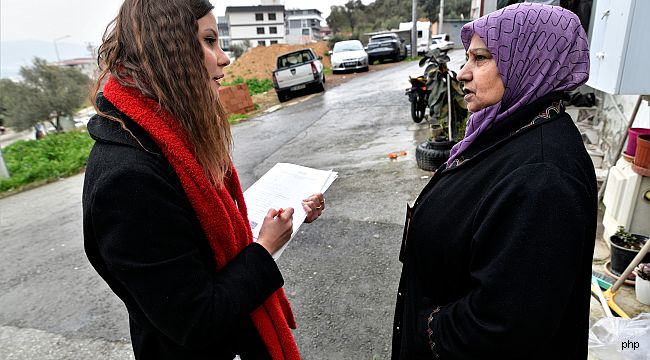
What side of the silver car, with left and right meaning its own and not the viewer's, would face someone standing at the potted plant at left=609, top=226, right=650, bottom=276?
front

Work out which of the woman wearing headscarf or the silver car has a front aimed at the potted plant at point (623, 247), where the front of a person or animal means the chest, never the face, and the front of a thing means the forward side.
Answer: the silver car

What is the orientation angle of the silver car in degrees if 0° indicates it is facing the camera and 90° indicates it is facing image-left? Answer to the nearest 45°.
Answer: approximately 0°

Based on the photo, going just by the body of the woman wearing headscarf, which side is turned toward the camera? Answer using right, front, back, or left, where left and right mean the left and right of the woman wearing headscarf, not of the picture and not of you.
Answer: left

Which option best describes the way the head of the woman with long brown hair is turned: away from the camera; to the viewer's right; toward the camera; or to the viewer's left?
to the viewer's right

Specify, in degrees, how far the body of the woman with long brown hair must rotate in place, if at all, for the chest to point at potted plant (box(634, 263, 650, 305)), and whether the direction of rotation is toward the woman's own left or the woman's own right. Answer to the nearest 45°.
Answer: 0° — they already face it

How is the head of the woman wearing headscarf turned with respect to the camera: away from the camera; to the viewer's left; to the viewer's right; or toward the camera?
to the viewer's left

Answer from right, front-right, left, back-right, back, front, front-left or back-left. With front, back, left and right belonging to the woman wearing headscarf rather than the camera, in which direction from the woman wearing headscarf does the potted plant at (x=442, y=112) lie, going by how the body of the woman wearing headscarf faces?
right

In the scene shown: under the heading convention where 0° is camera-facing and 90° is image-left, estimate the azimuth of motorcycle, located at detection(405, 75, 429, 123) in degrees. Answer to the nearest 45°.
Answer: approximately 180°

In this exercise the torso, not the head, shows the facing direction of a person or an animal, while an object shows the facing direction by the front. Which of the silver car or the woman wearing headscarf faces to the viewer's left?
the woman wearing headscarf

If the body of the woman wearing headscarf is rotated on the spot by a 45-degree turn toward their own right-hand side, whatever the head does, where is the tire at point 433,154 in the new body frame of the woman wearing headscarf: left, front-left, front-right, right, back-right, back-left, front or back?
front-right

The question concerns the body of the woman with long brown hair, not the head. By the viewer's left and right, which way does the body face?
facing to the right of the viewer

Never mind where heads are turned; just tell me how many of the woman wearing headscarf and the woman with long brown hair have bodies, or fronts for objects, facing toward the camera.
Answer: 0
